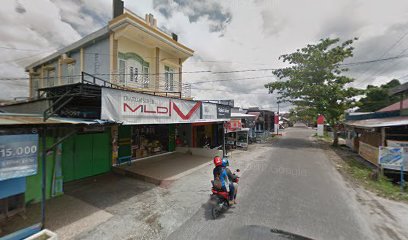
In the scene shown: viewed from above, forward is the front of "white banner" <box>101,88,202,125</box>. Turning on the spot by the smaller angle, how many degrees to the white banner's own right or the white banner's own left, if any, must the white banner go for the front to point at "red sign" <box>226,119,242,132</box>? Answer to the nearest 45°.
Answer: approximately 90° to the white banner's own left

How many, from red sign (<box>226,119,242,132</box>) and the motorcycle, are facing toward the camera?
1

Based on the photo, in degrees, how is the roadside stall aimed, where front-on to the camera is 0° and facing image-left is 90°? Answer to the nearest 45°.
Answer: approximately 315°

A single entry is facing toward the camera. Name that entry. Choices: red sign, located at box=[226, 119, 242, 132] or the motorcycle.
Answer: the red sign

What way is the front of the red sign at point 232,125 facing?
toward the camera

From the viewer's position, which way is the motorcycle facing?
facing away from the viewer and to the right of the viewer

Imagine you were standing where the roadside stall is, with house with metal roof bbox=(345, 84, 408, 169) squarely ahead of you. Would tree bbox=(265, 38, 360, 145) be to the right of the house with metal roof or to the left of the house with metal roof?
left

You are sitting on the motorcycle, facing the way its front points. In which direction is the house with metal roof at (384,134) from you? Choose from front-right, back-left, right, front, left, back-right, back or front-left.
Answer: front

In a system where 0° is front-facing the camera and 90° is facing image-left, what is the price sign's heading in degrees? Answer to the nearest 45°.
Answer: approximately 315°

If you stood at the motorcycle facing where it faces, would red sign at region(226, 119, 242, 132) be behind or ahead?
ahead

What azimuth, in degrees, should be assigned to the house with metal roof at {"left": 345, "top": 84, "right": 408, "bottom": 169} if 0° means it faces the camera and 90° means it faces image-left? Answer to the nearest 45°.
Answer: approximately 45°

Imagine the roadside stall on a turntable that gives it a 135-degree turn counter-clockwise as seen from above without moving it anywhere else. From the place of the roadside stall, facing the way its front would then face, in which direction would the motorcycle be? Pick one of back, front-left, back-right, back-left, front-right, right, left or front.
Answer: back

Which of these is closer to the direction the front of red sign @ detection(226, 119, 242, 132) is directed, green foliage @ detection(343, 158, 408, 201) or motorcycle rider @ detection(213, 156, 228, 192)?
the motorcycle rider

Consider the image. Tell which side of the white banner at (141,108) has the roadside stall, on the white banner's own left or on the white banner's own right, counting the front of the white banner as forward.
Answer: on the white banner's own left
